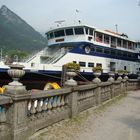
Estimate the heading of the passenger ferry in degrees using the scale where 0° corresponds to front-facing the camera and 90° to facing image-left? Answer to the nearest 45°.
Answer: approximately 45°

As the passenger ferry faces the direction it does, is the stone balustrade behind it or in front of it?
in front
